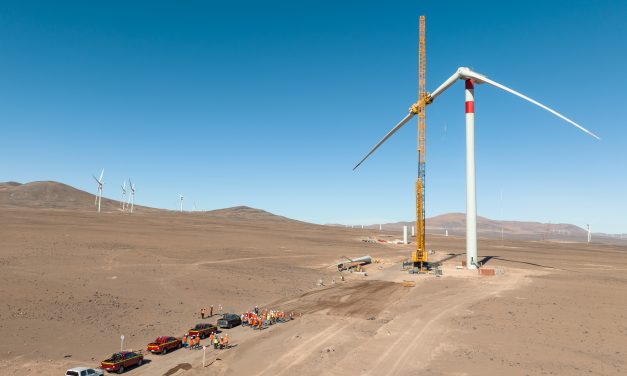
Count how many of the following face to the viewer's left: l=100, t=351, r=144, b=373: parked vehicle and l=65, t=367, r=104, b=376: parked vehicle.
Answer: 0

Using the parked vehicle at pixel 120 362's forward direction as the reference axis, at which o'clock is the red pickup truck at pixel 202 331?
The red pickup truck is roughly at 12 o'clock from the parked vehicle.

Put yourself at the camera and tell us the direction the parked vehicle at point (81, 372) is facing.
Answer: facing away from the viewer and to the right of the viewer

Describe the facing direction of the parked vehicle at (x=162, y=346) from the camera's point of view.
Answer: facing away from the viewer and to the right of the viewer

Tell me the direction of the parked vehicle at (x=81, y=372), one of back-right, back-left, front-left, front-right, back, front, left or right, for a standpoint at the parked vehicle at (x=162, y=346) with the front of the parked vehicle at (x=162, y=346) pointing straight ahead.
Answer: back

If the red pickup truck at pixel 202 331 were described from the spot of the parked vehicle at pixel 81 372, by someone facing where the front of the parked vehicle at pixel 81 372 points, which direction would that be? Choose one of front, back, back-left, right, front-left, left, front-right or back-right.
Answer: front

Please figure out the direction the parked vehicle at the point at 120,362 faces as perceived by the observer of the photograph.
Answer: facing away from the viewer and to the right of the viewer
